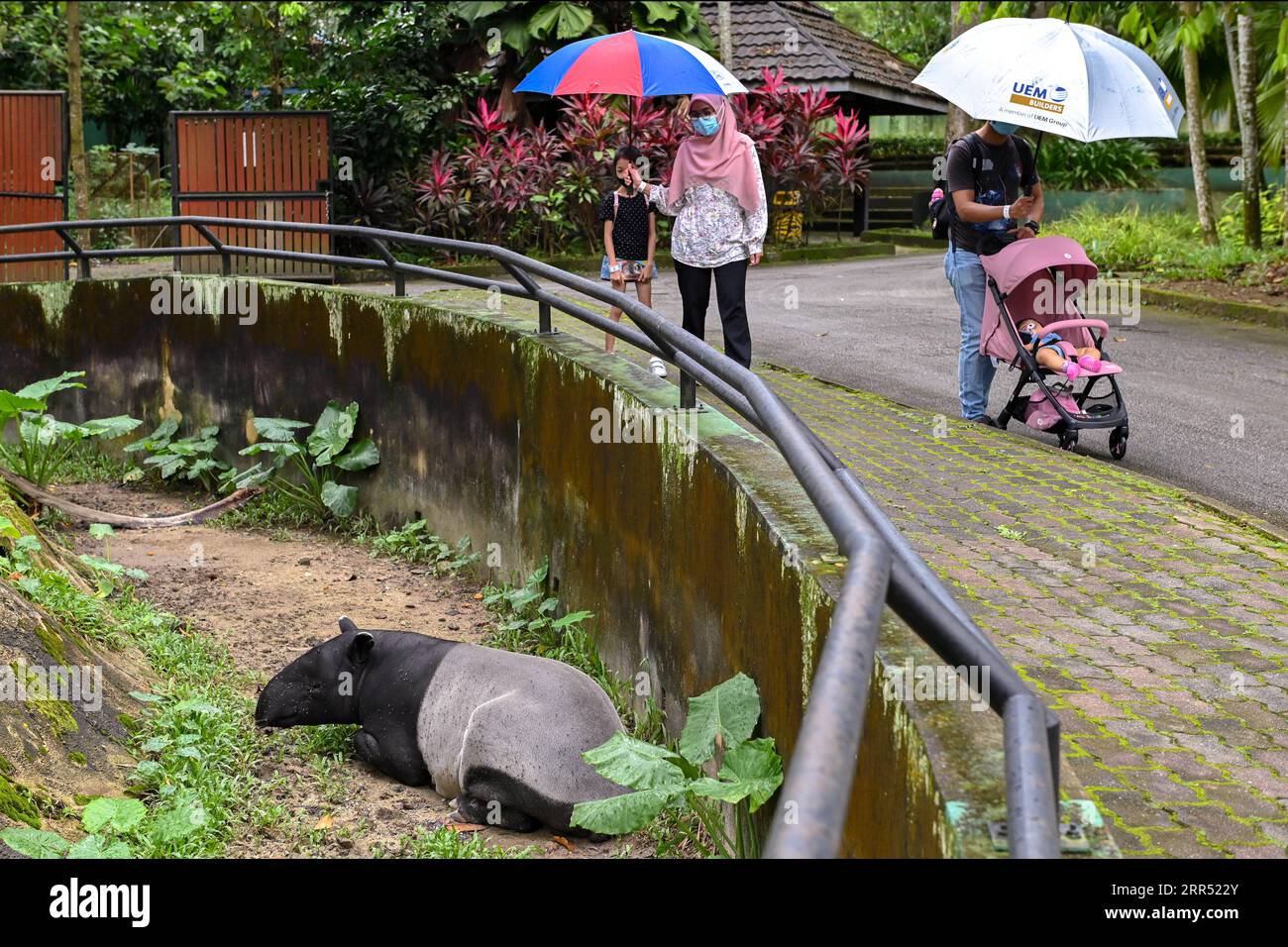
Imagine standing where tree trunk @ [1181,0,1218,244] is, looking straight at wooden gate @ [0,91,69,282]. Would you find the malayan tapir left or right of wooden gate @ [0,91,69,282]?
left

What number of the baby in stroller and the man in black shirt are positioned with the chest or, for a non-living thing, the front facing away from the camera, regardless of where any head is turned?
0

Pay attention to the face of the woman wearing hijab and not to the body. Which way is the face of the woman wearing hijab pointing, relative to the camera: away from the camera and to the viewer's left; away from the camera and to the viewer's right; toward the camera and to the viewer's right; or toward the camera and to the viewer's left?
toward the camera and to the viewer's left

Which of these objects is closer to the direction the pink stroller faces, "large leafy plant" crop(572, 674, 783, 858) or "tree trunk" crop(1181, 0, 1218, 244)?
the large leafy plant

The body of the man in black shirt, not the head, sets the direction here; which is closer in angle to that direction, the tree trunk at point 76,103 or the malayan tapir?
the malayan tapir
